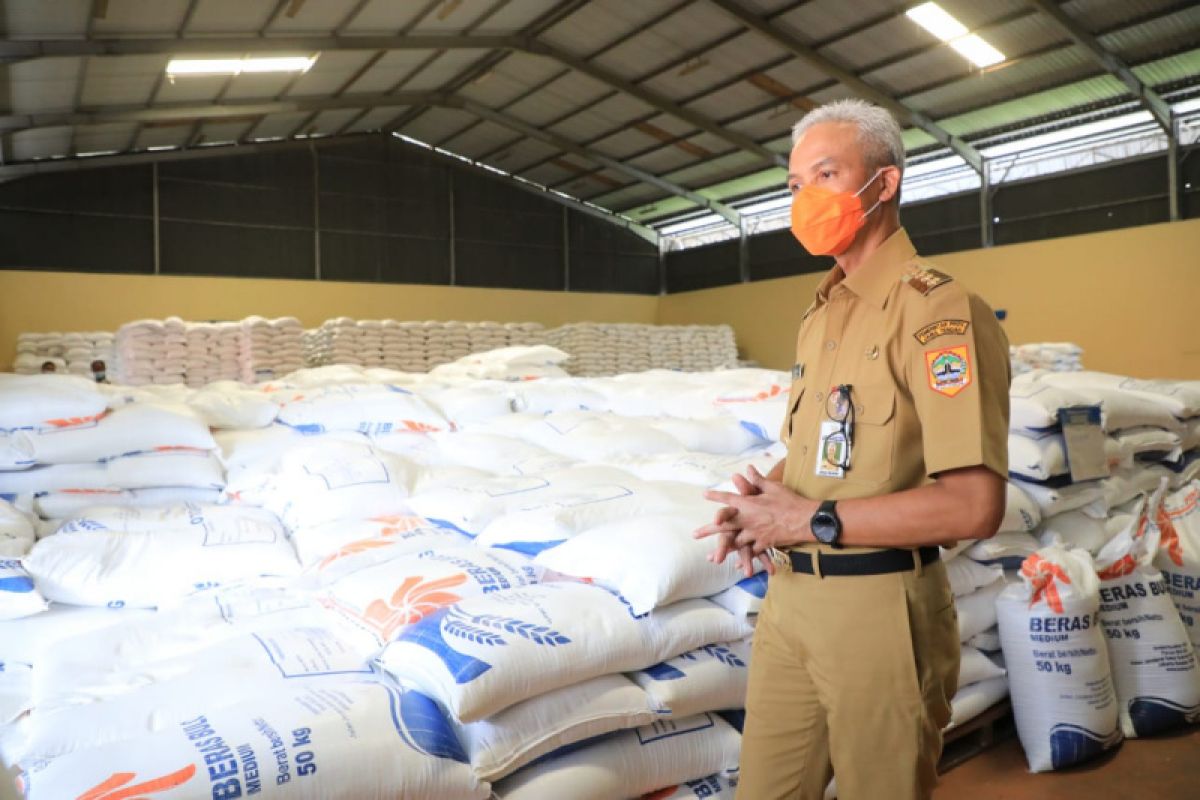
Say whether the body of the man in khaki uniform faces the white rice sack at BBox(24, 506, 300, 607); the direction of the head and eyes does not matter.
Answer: no

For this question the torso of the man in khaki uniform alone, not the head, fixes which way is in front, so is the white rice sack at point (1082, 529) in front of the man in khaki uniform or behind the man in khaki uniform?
behind

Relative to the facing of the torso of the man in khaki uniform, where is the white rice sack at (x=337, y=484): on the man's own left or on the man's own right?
on the man's own right

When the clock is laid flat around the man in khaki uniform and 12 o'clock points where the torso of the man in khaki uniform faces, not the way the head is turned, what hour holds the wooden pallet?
The wooden pallet is roughly at 5 o'clock from the man in khaki uniform.

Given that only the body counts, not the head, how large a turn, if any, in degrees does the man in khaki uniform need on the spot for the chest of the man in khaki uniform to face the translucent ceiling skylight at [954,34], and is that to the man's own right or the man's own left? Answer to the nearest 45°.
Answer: approximately 135° to the man's own right

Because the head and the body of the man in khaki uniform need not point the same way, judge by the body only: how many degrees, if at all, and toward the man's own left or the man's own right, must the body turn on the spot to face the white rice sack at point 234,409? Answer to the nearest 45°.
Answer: approximately 90° to the man's own right

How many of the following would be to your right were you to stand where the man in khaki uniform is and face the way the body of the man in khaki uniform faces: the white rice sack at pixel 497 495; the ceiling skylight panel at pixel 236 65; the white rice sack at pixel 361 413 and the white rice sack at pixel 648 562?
4

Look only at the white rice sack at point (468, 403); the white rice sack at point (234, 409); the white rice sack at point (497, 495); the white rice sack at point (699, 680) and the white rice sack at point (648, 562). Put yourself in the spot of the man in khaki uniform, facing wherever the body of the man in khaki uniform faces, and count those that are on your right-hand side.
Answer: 5

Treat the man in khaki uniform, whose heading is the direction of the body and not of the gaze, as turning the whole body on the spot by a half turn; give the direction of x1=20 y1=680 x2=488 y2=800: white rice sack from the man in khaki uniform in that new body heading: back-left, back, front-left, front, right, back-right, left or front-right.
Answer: back-left

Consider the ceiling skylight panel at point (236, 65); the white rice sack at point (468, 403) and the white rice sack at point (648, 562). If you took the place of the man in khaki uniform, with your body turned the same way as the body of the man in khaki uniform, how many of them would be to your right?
3

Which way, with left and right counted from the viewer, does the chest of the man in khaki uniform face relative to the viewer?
facing the viewer and to the left of the viewer

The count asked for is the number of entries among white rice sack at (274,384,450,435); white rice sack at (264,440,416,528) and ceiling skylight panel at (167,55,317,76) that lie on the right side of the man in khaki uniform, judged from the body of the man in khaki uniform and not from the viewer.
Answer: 3

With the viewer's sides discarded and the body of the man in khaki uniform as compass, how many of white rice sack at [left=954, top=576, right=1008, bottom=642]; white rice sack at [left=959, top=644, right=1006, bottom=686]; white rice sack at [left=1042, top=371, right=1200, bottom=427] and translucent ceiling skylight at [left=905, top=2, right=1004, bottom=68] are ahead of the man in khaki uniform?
0

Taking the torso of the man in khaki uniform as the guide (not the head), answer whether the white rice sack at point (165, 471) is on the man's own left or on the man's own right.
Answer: on the man's own right

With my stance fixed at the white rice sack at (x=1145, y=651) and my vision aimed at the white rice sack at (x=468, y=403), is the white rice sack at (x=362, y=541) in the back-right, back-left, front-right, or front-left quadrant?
front-left

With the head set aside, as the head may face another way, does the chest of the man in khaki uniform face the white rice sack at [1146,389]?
no

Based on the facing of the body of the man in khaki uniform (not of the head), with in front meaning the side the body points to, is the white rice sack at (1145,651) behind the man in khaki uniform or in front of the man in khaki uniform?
behind

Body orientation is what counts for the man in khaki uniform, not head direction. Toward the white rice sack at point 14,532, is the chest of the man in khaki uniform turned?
no

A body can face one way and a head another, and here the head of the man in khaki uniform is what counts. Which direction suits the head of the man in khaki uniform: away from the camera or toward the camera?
toward the camera
